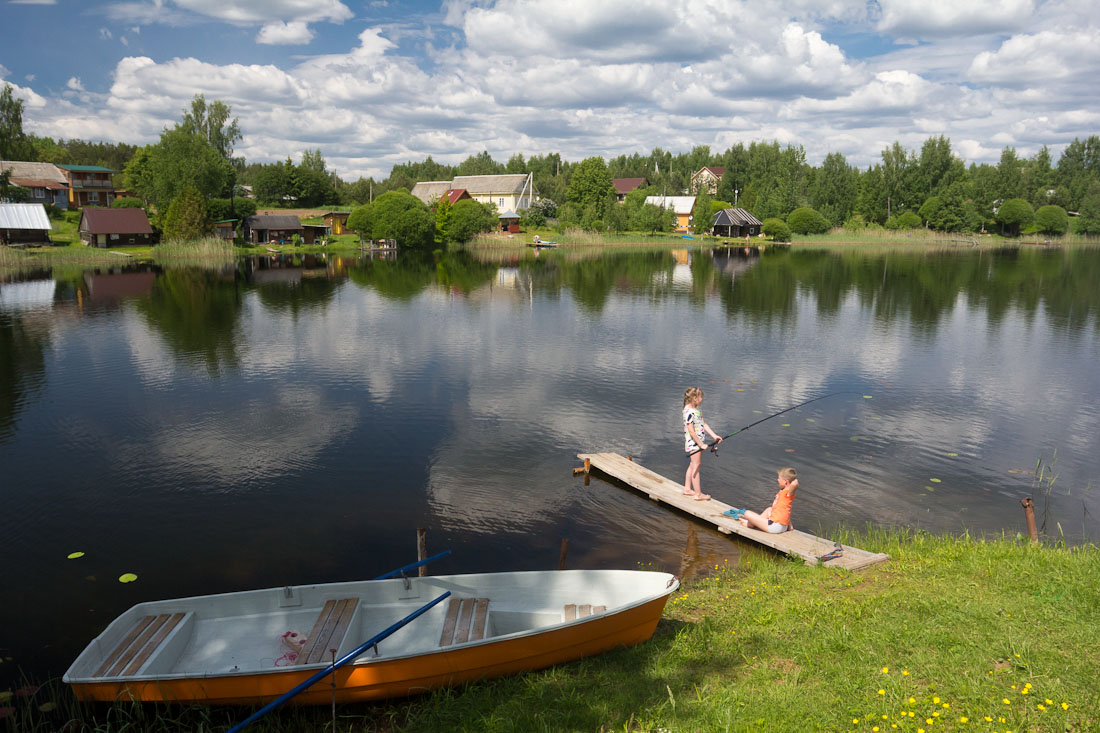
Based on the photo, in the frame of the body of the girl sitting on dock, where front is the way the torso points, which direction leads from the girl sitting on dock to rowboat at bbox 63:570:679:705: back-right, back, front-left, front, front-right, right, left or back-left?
front-left

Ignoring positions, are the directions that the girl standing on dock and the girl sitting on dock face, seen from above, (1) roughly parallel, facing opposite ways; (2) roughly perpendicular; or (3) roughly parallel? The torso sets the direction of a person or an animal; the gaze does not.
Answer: roughly parallel, facing opposite ways

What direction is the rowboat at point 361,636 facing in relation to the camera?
to the viewer's right

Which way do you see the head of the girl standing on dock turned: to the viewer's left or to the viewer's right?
to the viewer's right

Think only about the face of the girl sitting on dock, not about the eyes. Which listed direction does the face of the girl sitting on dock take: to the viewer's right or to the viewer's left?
to the viewer's left

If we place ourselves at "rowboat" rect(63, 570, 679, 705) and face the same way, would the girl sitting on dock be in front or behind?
in front

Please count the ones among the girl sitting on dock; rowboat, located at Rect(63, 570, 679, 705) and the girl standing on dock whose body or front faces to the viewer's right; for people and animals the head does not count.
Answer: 2

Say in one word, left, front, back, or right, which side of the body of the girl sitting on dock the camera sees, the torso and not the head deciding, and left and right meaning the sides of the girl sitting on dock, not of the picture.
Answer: left

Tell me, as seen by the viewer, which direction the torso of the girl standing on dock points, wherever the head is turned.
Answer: to the viewer's right
